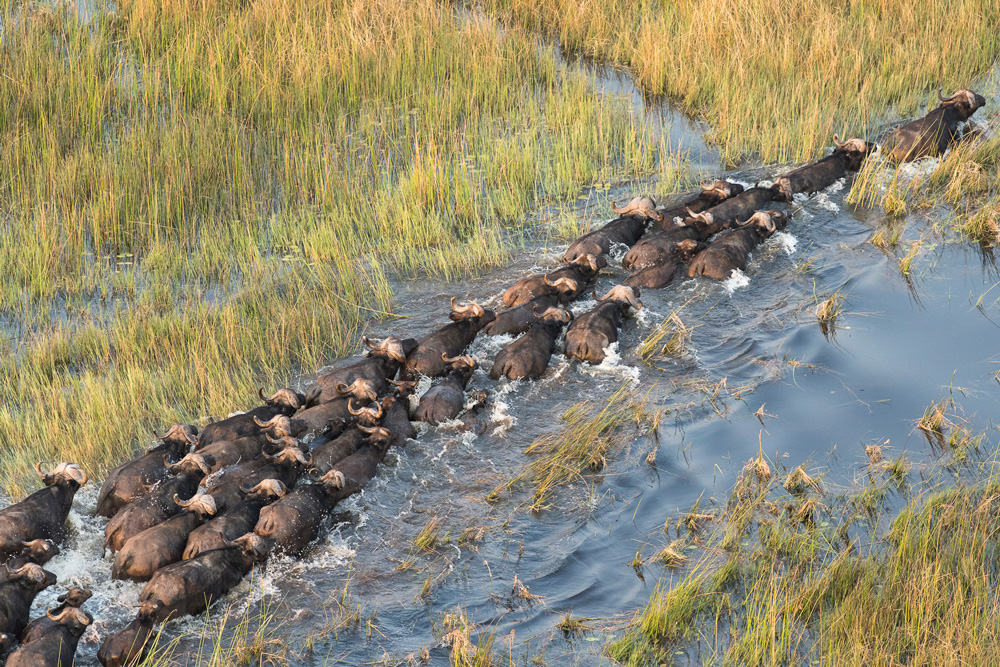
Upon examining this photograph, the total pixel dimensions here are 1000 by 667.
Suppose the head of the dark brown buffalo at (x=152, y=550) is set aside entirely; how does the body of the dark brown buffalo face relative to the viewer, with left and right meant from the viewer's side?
facing away from the viewer and to the right of the viewer

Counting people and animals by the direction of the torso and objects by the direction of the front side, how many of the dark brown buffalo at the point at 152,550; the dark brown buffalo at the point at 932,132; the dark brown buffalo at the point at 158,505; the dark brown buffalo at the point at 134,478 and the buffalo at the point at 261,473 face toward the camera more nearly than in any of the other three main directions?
0

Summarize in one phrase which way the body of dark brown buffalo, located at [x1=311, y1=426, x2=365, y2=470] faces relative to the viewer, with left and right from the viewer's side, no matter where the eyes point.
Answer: facing away from the viewer and to the right of the viewer

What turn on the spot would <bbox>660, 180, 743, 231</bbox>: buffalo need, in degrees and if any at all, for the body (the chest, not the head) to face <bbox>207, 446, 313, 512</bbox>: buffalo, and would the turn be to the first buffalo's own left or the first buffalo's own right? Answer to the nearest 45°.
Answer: approximately 180°

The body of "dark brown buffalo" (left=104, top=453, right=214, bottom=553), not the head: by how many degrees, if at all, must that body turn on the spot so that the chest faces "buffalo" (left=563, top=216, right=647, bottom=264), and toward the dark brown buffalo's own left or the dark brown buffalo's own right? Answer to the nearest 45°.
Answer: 0° — it already faces it

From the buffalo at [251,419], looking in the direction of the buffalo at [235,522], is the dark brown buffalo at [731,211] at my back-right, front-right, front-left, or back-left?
back-left

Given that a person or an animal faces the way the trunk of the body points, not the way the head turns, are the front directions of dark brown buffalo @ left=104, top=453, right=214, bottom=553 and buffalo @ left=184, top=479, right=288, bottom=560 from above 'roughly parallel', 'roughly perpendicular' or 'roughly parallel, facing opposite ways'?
roughly parallel

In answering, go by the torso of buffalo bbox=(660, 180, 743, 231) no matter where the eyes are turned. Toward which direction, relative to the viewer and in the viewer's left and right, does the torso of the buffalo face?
facing away from the viewer and to the right of the viewer

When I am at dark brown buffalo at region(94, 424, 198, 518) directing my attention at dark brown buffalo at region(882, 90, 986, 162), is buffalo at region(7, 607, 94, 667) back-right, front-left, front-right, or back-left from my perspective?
back-right

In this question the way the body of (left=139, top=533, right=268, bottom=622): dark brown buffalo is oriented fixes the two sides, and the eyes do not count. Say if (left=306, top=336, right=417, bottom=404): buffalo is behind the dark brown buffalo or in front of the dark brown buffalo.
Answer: in front

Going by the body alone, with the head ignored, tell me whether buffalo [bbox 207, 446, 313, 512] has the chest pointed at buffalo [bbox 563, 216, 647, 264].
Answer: yes

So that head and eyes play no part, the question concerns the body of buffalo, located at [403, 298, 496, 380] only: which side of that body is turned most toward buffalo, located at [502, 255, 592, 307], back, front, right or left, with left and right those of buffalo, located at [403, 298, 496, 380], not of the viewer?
front

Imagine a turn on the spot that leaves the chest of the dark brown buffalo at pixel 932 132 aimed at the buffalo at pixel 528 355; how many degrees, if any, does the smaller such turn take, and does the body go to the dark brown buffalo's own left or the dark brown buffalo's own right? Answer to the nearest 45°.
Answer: approximately 180°

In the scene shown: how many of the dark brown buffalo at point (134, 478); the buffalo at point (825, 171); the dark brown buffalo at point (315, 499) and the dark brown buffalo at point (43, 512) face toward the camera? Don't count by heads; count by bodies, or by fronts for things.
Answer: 0

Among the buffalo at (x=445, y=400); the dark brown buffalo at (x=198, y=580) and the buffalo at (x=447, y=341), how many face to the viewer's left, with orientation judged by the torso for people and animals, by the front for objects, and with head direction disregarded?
0
